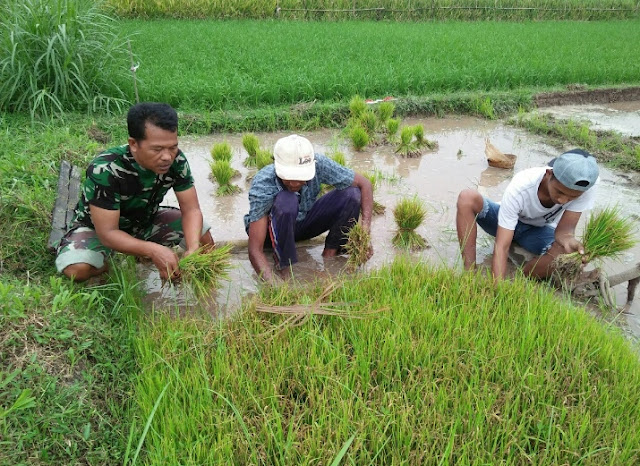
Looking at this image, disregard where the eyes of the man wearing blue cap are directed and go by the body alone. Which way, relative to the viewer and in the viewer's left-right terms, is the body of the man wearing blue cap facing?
facing the viewer

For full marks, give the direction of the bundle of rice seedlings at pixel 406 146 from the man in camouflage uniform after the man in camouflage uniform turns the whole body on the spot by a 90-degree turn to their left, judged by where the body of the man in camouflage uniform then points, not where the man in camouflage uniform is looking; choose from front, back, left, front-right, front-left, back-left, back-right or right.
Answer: front

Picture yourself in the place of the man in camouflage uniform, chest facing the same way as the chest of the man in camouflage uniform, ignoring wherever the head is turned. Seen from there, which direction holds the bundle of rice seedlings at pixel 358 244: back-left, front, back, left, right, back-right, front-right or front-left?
front-left

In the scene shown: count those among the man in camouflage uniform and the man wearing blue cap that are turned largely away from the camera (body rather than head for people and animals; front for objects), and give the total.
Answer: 0

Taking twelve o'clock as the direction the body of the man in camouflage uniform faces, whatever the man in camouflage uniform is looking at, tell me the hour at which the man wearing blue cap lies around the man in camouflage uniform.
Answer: The man wearing blue cap is roughly at 11 o'clock from the man in camouflage uniform.

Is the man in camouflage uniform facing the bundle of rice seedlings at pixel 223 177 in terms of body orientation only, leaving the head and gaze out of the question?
no

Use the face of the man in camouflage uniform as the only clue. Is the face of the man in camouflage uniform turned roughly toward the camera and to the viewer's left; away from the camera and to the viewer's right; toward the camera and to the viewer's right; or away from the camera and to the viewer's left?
toward the camera and to the viewer's right

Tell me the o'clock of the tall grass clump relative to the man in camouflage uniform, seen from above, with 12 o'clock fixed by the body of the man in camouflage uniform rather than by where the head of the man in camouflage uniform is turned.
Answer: The tall grass clump is roughly at 7 o'clock from the man in camouflage uniform.

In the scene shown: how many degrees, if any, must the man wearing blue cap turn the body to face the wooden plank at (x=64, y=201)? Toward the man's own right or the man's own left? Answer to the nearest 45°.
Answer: approximately 90° to the man's own right

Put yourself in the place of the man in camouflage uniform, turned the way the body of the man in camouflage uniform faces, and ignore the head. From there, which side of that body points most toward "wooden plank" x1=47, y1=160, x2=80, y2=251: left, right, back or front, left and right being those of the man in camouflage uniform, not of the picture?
back

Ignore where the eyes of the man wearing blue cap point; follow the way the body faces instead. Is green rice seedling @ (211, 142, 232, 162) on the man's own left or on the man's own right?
on the man's own right

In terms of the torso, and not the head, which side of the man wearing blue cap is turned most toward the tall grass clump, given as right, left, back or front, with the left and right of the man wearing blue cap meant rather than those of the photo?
right

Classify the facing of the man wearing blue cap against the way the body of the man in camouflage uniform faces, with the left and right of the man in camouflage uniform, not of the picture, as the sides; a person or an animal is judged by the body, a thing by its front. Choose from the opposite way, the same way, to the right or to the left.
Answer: to the right
